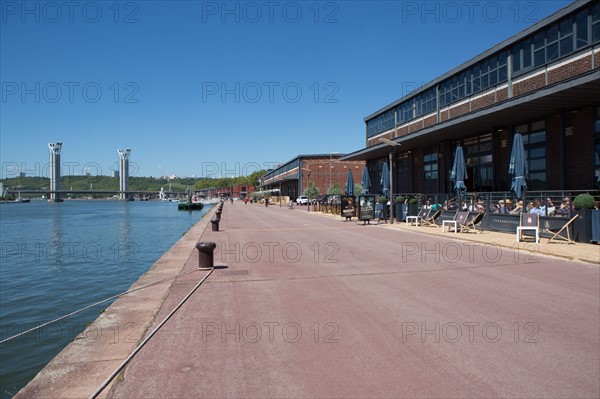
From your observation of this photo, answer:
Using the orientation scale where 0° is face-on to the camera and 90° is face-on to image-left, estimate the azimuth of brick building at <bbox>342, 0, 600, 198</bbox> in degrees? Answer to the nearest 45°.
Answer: approximately 45°

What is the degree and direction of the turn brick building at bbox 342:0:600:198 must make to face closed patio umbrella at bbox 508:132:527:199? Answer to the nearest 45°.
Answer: approximately 45° to its left

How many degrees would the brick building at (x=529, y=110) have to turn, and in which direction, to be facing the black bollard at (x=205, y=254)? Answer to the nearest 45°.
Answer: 0° — it already faces it

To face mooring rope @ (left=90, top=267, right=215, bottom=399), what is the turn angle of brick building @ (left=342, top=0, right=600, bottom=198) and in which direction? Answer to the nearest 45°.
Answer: approximately 45° to its left

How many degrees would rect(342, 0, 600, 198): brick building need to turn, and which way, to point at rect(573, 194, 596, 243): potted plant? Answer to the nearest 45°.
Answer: approximately 45° to its left

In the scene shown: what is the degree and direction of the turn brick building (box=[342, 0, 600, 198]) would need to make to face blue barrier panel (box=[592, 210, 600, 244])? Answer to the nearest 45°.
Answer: approximately 45° to its left

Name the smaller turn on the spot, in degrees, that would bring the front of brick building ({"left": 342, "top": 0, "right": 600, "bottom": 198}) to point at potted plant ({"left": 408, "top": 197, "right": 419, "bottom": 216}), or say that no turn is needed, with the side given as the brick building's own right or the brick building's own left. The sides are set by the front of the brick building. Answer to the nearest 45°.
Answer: approximately 45° to the brick building's own right

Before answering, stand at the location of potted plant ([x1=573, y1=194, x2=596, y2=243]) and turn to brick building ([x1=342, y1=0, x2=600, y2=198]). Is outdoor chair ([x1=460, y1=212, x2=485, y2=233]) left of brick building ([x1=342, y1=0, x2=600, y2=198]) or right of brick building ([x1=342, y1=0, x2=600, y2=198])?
left
